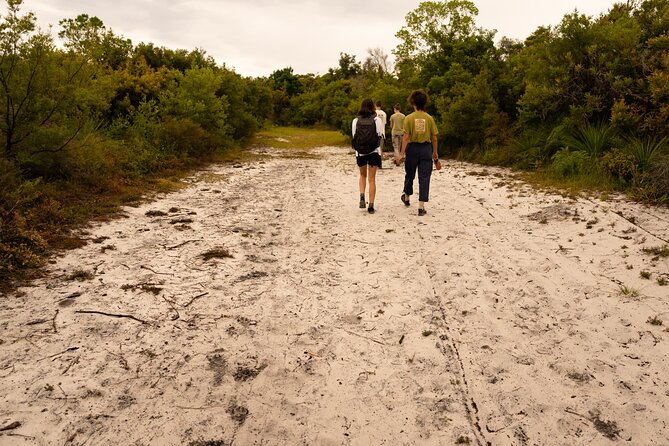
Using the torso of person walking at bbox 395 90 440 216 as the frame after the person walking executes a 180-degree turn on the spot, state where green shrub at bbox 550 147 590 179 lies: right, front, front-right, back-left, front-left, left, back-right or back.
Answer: back-left

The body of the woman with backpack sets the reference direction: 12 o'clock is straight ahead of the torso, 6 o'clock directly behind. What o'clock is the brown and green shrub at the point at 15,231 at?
The brown and green shrub is roughly at 8 o'clock from the woman with backpack.

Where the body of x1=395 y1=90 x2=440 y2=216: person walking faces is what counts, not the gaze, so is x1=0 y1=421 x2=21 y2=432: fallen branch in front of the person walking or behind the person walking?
behind

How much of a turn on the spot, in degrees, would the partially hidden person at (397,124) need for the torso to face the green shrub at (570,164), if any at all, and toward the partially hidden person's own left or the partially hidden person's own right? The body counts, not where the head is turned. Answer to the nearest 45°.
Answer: approximately 135° to the partially hidden person's own right

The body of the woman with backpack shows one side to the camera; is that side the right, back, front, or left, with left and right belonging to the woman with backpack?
back

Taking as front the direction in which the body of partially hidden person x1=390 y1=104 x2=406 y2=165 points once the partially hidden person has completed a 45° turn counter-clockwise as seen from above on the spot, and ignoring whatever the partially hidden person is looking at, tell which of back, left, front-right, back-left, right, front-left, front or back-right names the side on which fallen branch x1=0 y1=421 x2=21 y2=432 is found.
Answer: back-left

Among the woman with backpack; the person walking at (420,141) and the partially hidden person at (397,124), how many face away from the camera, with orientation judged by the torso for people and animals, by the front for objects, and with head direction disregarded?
3

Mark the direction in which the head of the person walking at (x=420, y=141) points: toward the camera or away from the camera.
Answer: away from the camera

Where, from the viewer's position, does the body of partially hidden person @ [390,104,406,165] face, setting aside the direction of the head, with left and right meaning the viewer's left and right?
facing away from the viewer

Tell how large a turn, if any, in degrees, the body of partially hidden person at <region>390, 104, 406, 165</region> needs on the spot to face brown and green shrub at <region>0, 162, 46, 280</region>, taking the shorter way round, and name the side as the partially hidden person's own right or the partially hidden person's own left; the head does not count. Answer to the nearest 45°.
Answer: approximately 135° to the partially hidden person's own left

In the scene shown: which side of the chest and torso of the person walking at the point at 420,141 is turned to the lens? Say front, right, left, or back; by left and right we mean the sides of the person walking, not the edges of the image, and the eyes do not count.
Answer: back

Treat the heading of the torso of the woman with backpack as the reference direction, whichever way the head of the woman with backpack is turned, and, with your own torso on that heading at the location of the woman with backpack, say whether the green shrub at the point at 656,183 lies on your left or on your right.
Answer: on your right

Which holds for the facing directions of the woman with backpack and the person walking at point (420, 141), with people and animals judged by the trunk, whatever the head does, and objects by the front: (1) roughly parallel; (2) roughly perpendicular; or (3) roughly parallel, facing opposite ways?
roughly parallel

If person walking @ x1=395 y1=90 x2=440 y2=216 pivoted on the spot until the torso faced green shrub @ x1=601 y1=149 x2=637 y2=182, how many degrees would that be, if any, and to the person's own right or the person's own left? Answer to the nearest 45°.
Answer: approximately 45° to the person's own right

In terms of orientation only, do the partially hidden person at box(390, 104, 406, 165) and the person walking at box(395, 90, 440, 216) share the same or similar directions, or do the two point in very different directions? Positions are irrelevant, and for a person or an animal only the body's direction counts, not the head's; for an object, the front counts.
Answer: same or similar directions
